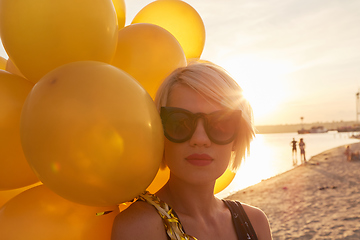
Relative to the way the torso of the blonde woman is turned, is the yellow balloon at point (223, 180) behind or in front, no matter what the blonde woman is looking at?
behind

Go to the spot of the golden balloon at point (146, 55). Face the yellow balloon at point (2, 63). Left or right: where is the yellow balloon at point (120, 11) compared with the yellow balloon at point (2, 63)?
right

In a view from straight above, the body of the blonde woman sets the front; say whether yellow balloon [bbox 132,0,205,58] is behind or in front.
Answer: behind

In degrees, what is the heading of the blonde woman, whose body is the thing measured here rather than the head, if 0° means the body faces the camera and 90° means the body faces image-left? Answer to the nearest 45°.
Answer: approximately 0°

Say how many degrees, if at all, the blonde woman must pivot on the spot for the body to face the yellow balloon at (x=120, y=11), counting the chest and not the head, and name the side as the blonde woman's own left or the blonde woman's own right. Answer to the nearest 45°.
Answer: approximately 135° to the blonde woman's own right

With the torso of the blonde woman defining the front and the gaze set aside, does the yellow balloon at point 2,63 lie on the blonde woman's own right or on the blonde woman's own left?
on the blonde woman's own right
